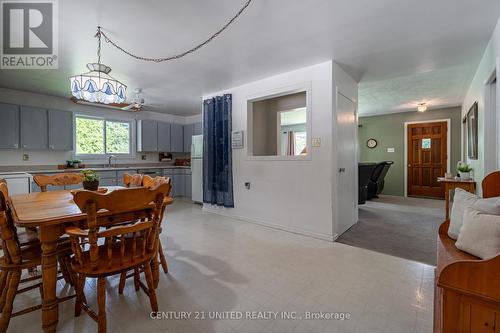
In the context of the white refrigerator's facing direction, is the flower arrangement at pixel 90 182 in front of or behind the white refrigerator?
in front

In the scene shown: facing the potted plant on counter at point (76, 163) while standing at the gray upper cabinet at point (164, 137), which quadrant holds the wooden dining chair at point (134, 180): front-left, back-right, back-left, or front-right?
front-left

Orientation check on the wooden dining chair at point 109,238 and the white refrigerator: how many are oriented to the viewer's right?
0

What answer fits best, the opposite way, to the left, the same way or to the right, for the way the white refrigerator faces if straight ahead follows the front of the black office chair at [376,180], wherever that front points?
to the left

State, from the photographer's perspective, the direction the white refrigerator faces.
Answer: facing the viewer and to the left of the viewer

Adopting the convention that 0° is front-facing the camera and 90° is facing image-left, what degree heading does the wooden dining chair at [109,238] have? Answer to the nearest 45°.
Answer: approximately 135°

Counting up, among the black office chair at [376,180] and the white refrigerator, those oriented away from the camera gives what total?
0

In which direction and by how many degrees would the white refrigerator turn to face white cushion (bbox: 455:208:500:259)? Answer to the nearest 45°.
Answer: approximately 45° to its left

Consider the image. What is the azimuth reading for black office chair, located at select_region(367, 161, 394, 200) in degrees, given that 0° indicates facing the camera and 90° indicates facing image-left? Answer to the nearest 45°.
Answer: approximately 90°
